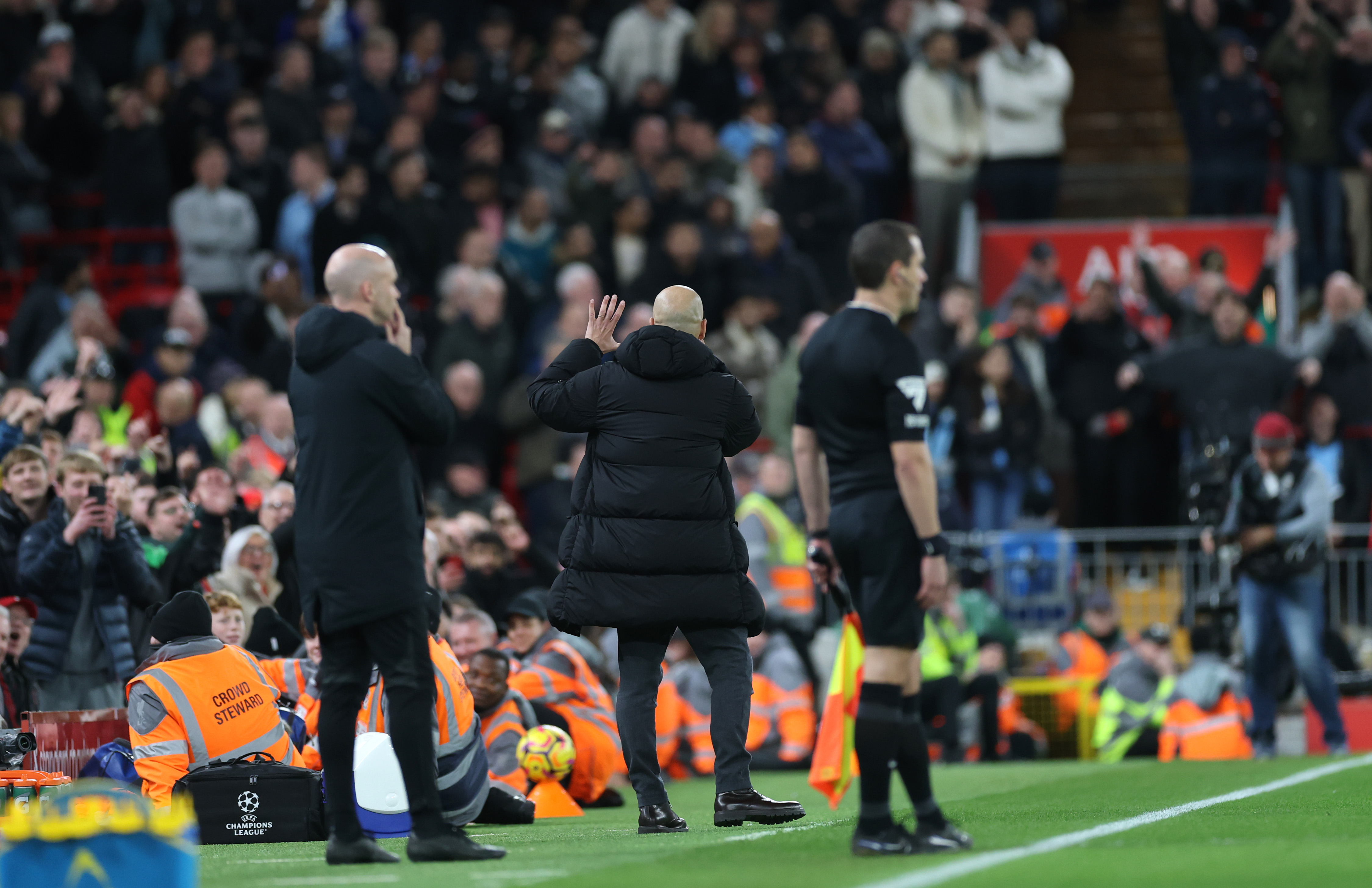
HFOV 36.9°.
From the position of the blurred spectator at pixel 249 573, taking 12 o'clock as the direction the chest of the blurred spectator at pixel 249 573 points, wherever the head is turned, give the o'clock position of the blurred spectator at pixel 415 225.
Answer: the blurred spectator at pixel 415 225 is roughly at 8 o'clock from the blurred spectator at pixel 249 573.

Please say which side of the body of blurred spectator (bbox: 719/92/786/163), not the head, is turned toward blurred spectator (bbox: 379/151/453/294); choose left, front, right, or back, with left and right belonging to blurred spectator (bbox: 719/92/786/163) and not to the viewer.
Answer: right

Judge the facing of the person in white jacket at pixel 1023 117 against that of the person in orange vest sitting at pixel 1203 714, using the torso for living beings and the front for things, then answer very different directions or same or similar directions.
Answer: very different directions

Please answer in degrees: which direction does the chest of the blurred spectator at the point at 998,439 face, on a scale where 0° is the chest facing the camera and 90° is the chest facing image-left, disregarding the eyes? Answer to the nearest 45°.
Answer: approximately 0°

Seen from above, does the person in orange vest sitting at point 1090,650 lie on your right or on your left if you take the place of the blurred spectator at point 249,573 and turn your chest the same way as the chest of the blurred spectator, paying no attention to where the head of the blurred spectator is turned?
on your left

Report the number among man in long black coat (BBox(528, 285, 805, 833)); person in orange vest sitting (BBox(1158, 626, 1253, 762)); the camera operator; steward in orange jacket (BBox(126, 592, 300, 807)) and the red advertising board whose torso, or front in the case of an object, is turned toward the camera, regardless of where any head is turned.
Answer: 2

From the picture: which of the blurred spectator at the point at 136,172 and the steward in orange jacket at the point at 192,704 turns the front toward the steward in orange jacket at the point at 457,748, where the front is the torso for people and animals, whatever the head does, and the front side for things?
the blurred spectator

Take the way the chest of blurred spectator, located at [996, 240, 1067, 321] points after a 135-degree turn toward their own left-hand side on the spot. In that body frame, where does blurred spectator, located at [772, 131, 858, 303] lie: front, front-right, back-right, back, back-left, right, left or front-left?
back-left

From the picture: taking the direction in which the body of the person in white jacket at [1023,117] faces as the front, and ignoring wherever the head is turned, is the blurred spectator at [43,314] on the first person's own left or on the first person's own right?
on the first person's own right

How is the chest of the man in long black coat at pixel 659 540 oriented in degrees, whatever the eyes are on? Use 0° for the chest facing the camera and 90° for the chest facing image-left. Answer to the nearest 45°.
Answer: approximately 180°
